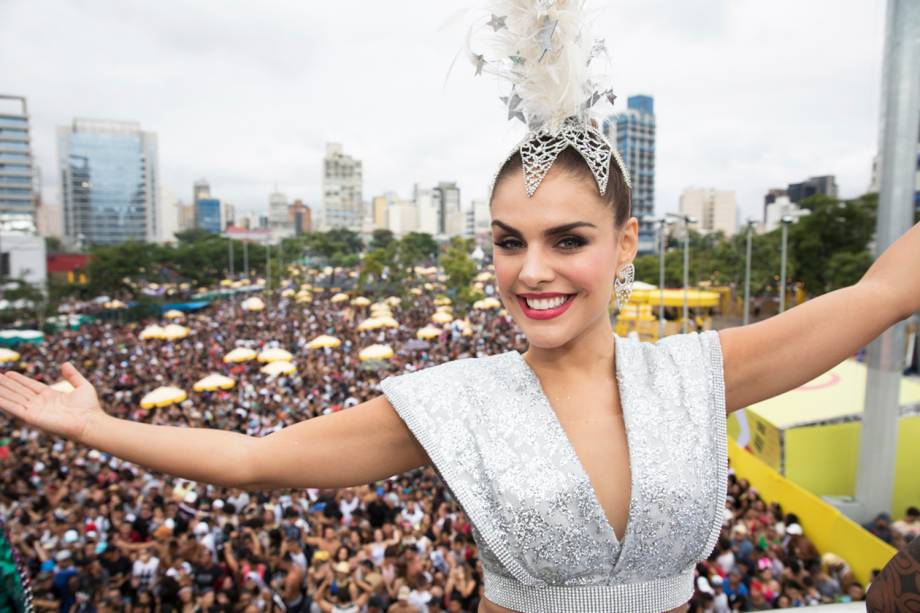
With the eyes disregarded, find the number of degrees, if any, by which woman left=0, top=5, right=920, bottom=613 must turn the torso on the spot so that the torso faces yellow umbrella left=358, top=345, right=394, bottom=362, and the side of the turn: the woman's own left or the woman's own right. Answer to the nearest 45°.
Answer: approximately 180°

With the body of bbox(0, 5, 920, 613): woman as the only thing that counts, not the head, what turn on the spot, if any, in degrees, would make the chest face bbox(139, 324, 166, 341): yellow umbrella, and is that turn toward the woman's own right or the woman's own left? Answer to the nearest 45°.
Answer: approximately 135° to the woman's own right

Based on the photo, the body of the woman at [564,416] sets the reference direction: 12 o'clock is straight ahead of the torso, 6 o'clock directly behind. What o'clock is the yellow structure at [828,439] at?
The yellow structure is roughly at 7 o'clock from the woman.

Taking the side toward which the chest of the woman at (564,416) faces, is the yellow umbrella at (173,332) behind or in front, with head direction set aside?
behind

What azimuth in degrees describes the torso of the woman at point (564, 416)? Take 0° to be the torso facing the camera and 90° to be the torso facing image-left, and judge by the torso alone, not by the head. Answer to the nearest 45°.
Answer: approximately 0°

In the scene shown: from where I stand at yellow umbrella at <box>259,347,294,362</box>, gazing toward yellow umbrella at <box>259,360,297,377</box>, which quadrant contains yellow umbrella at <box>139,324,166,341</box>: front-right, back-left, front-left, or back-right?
back-right

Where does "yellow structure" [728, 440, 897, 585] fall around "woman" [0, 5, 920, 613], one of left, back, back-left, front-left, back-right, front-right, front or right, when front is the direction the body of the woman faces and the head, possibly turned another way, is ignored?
back-left

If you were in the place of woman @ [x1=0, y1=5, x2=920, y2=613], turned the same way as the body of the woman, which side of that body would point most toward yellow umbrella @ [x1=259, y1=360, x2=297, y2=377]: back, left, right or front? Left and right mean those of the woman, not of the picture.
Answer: back
